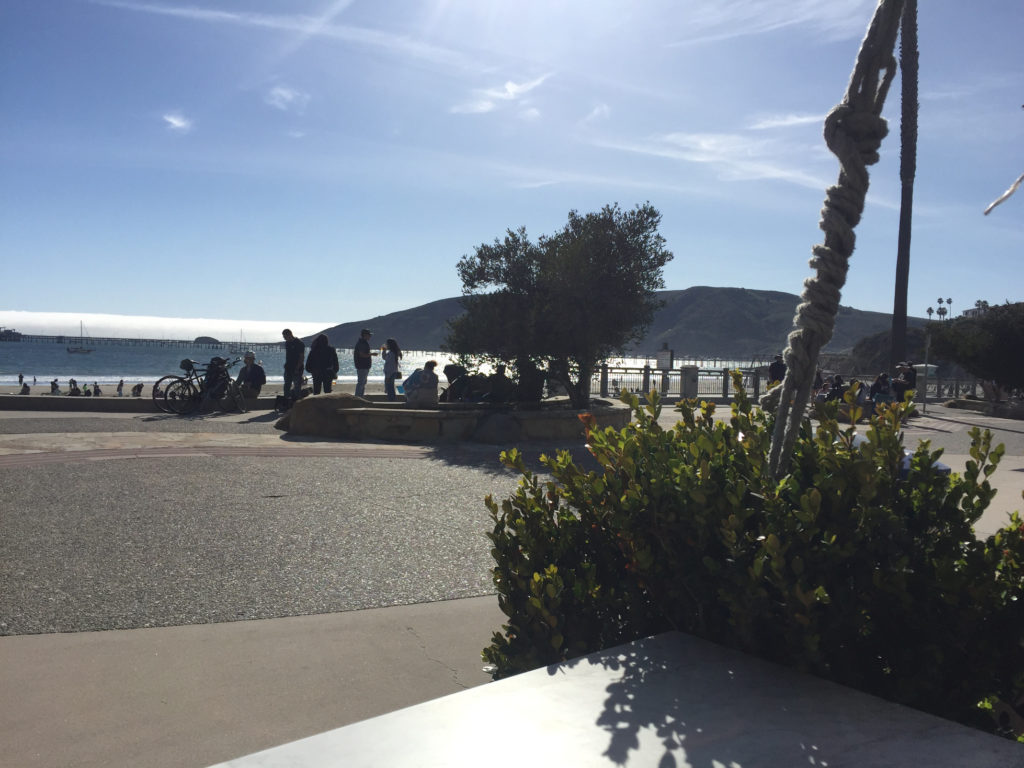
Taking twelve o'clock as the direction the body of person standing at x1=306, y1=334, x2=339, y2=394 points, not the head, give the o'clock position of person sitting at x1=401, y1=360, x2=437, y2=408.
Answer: The person sitting is roughly at 5 o'clock from the person standing.

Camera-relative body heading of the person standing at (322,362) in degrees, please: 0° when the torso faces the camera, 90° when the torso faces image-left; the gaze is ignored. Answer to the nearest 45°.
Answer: approximately 180°

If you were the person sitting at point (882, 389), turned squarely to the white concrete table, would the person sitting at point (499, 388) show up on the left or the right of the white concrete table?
right

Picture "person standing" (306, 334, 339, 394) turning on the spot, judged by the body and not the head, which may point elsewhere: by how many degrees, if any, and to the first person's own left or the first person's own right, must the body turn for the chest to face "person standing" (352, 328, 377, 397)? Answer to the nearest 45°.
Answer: approximately 90° to the first person's own right

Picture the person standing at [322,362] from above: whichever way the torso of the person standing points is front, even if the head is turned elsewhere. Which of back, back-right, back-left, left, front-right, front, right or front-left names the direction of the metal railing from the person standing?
front-right

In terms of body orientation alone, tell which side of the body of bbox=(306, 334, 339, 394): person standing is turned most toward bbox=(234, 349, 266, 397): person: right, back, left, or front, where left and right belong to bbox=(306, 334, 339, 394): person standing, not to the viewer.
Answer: left
